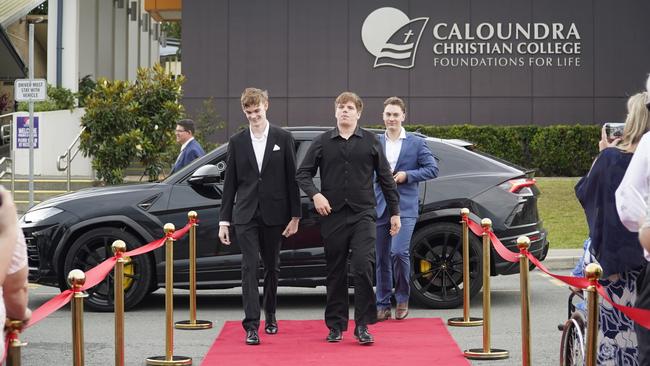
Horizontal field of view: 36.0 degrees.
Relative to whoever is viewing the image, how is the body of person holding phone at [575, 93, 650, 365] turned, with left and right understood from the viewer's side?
facing away from the viewer and to the left of the viewer

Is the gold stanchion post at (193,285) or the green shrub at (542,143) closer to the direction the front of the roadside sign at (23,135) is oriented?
the gold stanchion post

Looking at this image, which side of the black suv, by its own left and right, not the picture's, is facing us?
left

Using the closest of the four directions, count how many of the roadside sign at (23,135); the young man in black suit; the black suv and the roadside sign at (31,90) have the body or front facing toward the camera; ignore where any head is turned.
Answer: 3

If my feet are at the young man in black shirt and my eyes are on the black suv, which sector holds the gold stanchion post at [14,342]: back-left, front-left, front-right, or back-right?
back-left

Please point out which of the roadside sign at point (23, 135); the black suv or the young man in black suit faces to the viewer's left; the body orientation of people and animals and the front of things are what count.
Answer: the black suv

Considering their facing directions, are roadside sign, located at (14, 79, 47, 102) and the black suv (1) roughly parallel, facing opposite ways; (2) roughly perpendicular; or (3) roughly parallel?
roughly perpendicular

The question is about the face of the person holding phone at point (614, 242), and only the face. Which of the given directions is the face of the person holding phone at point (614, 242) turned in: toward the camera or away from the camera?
away from the camera

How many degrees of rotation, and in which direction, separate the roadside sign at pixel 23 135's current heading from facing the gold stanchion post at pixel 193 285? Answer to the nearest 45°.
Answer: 0° — it already faces it

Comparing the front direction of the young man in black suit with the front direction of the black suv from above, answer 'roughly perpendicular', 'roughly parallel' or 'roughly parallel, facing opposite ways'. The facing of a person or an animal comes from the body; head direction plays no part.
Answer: roughly perpendicular
